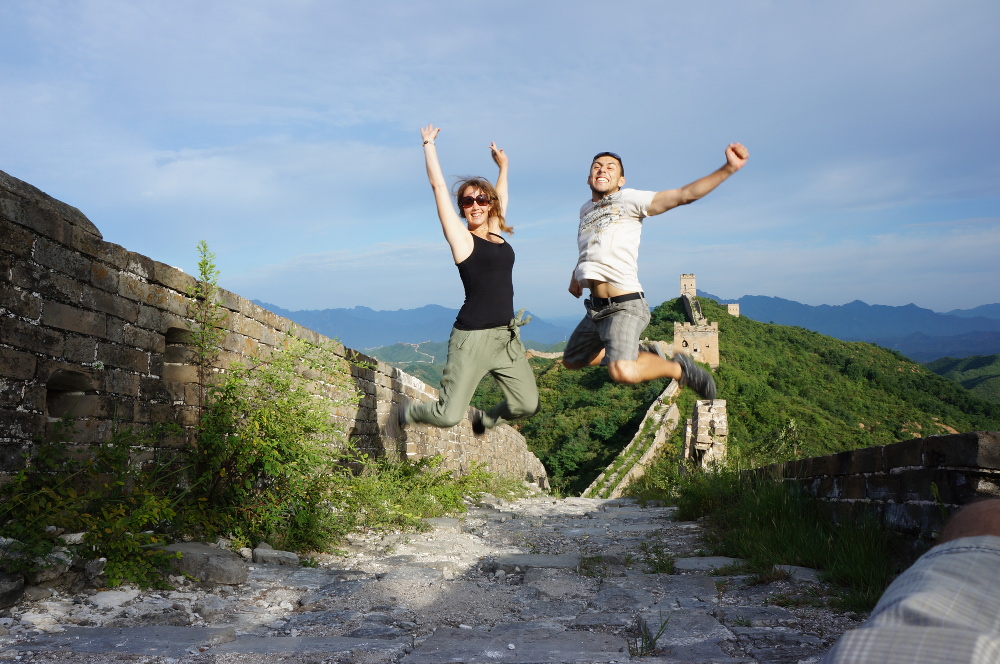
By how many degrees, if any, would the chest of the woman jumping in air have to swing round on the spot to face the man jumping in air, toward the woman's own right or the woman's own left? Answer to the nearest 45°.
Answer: approximately 45° to the woman's own left

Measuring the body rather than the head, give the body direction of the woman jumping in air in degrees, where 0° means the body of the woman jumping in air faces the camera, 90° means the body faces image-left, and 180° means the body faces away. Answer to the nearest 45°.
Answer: approximately 315°

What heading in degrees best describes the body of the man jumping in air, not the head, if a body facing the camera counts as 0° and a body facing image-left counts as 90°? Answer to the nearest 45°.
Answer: approximately 45°

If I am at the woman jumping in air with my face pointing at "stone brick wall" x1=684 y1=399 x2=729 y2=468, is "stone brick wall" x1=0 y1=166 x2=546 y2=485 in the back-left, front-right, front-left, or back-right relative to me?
back-left

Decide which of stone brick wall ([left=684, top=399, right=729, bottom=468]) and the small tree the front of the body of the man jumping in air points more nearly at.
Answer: the small tree

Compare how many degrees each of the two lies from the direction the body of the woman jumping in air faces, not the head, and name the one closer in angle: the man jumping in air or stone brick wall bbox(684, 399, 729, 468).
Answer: the man jumping in air

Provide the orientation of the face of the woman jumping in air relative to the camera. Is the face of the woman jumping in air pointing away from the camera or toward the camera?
toward the camera

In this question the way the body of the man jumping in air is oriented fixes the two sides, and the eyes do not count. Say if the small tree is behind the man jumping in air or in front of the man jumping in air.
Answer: in front

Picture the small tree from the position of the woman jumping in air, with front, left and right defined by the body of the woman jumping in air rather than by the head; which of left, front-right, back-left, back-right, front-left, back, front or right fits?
back-right

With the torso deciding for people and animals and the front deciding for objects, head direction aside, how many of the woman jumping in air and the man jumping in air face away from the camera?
0
